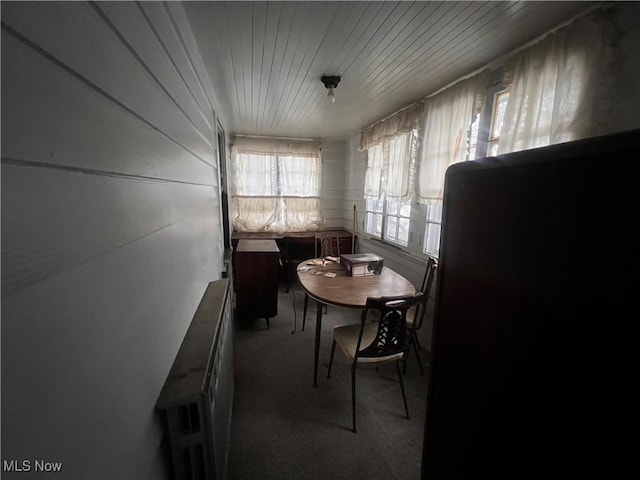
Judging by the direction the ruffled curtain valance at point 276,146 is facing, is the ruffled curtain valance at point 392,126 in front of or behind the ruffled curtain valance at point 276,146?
in front

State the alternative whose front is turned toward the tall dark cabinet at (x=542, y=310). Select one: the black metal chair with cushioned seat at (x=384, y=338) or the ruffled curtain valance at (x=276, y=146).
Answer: the ruffled curtain valance

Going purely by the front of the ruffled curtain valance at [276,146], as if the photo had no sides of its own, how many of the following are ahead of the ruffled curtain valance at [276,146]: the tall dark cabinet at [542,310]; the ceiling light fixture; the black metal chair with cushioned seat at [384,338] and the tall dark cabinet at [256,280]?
4

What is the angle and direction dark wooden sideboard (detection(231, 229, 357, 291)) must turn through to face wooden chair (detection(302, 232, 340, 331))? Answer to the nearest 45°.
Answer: approximately 45° to its left

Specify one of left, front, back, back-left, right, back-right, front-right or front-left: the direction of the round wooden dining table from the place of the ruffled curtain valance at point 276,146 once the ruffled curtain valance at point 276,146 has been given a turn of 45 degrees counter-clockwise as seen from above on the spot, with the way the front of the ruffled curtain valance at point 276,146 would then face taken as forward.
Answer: front-right

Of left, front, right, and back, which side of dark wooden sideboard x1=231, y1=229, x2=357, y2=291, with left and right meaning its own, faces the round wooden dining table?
front

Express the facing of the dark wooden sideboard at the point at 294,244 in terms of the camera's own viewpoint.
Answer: facing the viewer

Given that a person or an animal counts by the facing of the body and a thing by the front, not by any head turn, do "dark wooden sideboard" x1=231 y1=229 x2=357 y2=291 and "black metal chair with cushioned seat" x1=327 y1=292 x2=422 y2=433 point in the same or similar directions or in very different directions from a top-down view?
very different directions

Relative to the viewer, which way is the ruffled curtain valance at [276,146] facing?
toward the camera

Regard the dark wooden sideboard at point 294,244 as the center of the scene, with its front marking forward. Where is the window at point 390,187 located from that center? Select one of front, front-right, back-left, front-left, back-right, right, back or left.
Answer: front-left

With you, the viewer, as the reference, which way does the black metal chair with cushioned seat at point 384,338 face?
facing away from the viewer and to the left of the viewer

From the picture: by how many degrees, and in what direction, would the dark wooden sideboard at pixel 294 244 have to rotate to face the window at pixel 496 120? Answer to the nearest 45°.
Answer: approximately 45° to its left

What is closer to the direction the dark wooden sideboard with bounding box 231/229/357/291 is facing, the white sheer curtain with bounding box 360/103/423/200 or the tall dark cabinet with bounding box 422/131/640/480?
the tall dark cabinet

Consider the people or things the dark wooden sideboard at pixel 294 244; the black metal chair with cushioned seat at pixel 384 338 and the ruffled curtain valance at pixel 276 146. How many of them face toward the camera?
2
